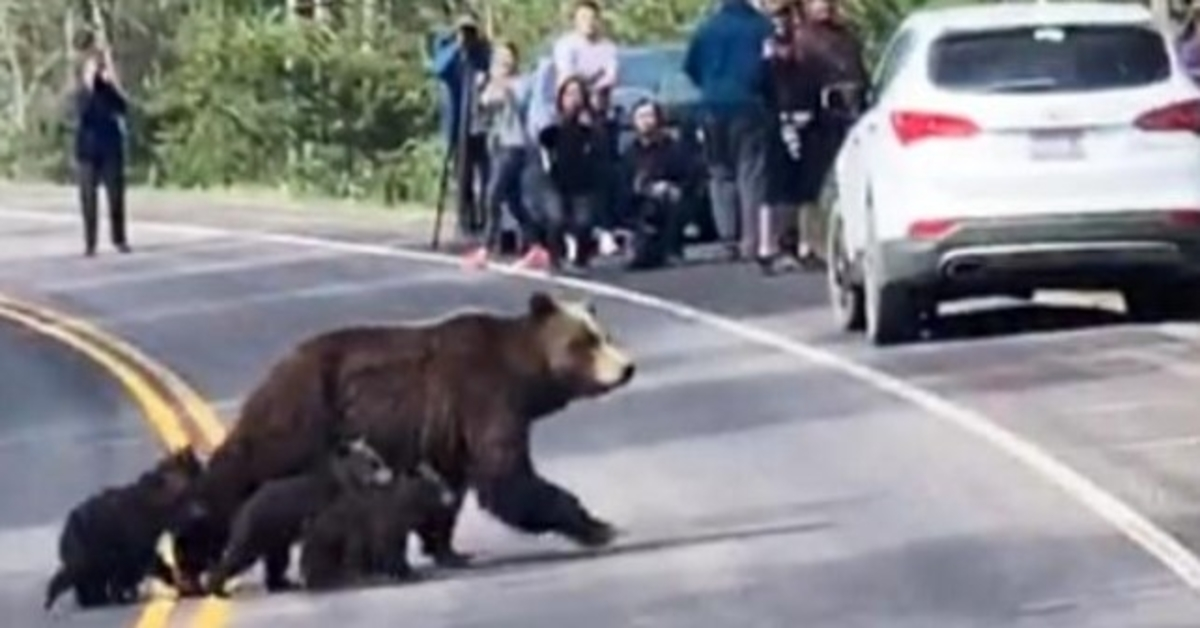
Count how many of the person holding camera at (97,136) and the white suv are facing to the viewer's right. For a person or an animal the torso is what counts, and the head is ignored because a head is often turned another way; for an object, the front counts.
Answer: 0

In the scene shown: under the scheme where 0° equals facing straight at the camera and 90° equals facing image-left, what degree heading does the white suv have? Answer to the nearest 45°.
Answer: approximately 180°

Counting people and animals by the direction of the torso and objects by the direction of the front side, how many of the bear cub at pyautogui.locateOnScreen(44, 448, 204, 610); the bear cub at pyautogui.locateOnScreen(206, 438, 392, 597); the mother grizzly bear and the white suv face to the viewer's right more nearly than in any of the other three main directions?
3

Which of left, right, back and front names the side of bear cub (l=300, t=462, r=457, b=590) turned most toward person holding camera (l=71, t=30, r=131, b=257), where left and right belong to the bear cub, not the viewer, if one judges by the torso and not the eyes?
left

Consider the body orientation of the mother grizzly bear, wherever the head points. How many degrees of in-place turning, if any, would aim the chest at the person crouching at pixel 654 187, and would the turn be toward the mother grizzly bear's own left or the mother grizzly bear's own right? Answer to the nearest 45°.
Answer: approximately 90° to the mother grizzly bear's own left

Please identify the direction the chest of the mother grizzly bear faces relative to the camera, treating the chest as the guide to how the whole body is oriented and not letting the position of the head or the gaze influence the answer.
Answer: to the viewer's right

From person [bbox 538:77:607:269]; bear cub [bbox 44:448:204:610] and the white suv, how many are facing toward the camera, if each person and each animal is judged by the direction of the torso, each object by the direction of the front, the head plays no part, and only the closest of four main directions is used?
1

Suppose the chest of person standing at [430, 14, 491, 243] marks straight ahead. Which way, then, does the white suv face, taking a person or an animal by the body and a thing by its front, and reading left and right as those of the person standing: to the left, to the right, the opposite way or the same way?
the opposite way

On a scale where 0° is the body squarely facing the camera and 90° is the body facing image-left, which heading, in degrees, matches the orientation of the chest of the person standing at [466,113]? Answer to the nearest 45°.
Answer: approximately 0°

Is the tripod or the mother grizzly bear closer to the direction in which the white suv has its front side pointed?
the tripod

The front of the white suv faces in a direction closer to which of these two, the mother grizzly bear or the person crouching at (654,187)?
the person crouching

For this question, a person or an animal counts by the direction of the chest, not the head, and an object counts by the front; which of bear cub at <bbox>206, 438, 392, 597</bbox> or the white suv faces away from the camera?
the white suv

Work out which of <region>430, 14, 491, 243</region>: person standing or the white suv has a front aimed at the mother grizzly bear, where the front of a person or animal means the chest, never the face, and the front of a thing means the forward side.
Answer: the person standing

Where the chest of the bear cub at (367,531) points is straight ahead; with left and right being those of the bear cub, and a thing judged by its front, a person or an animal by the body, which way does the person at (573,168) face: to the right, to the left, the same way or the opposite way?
to the right

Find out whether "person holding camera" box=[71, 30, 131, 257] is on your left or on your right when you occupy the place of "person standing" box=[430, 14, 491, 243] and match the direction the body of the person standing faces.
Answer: on your right
